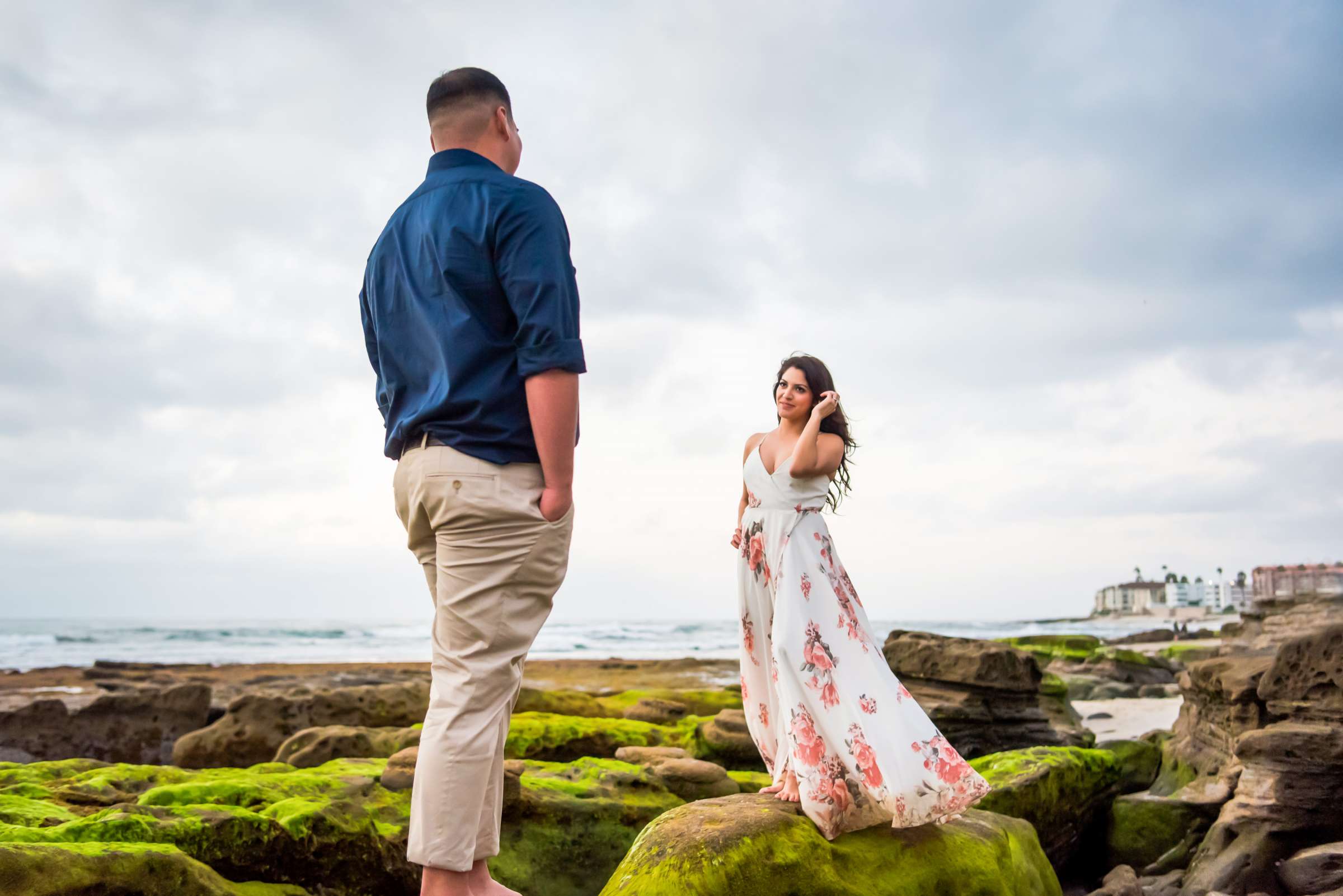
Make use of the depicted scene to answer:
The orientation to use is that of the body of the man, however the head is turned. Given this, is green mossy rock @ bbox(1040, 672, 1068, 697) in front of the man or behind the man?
in front

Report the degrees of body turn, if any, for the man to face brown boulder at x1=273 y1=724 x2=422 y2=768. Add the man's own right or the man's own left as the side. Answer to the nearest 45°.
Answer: approximately 45° to the man's own left

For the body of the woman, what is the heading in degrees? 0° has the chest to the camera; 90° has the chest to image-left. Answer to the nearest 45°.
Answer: approximately 45°

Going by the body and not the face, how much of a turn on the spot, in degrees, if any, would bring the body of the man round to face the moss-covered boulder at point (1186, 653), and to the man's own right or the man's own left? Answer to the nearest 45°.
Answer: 0° — they already face it

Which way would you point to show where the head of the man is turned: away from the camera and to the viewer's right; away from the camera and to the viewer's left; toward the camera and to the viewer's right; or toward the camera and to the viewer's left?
away from the camera and to the viewer's right

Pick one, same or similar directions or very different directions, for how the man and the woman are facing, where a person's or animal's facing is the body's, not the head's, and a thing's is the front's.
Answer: very different directions

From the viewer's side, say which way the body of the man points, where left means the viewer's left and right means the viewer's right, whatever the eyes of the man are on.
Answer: facing away from the viewer and to the right of the viewer

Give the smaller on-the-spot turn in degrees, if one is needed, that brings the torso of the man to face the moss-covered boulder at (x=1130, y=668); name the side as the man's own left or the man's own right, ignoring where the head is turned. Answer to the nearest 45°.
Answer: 0° — they already face it
